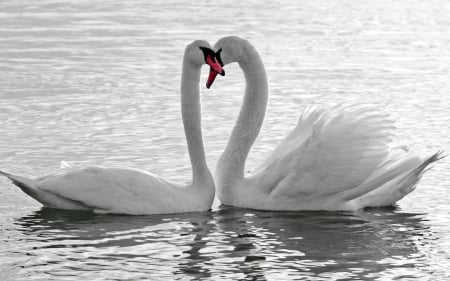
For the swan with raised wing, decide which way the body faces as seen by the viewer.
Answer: to the viewer's left

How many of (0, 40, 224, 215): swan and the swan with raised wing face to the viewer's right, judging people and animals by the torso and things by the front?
1

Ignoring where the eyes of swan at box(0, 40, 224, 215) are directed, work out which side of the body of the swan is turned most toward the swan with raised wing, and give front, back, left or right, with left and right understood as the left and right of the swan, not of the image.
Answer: front

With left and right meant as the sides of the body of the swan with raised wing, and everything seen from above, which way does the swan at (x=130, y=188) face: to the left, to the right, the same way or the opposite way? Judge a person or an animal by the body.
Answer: the opposite way

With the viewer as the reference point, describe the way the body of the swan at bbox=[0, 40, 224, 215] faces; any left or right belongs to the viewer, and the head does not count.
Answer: facing to the right of the viewer

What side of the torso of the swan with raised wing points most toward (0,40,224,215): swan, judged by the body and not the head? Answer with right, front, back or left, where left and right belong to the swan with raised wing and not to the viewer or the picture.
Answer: front

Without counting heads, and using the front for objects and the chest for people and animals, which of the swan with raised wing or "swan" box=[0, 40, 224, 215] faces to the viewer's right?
the swan
